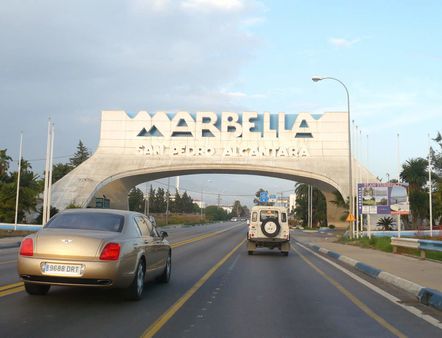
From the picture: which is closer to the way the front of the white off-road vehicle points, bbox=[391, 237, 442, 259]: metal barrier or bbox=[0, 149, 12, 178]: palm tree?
the palm tree

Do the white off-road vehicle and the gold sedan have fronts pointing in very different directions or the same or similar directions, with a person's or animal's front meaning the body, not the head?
same or similar directions

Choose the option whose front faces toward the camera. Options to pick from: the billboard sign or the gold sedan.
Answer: the billboard sign

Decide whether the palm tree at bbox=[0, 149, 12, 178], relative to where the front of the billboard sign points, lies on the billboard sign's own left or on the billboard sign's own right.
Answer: on the billboard sign's own right

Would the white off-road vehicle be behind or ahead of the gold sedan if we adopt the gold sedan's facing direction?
ahead

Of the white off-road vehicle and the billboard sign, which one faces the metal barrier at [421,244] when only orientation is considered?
the billboard sign

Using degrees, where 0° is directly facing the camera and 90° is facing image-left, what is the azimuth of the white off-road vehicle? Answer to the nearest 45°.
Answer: approximately 180°

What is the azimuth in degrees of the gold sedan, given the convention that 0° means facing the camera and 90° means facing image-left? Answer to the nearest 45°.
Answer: approximately 225°

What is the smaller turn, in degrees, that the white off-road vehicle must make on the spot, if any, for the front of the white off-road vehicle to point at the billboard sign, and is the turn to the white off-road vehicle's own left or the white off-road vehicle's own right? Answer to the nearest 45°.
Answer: approximately 45° to the white off-road vehicle's own right

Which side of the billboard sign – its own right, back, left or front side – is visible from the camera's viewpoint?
front

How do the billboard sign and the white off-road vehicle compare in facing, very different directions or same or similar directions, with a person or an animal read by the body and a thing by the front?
very different directions

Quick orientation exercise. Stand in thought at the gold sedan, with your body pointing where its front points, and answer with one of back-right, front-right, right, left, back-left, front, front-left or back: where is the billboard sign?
front

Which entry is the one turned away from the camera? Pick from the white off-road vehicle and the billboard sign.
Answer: the white off-road vehicle

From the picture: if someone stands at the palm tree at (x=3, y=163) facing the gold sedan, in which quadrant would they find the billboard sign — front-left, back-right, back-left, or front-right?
front-left

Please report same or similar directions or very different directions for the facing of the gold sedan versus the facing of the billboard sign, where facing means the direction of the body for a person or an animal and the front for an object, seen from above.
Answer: very different directions

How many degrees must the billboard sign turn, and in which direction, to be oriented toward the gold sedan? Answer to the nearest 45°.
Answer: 0° — it already faces it
